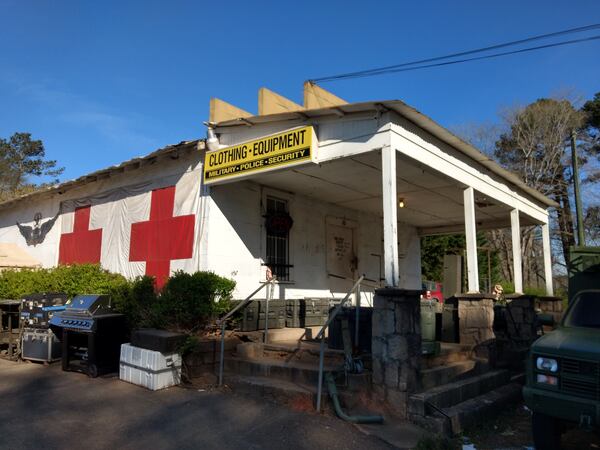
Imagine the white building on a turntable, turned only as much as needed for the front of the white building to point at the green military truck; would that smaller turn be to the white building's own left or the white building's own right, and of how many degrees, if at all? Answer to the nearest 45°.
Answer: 0° — it already faces it

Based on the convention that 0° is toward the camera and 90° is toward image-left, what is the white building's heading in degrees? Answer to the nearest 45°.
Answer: approximately 315°

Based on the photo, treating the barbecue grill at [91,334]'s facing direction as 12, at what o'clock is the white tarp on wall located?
The white tarp on wall is roughly at 5 o'clock from the barbecue grill.

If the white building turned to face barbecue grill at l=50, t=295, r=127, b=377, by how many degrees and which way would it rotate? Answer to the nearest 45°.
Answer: approximately 90° to its right

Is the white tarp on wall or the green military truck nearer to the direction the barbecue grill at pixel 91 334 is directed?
the green military truck

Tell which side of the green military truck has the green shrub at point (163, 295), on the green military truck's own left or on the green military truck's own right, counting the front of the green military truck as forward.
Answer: on the green military truck's own right

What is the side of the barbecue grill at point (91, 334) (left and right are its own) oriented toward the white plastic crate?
left

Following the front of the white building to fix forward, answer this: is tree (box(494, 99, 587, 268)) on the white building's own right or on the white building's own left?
on the white building's own left

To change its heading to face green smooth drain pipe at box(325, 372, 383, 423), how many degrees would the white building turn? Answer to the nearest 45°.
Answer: approximately 45° to its right

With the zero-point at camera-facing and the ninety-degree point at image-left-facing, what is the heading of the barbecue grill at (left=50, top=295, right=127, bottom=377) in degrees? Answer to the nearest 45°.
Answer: approximately 45°

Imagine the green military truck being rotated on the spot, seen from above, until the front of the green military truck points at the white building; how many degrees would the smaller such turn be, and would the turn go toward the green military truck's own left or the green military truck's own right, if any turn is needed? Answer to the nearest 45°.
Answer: approximately 90° to the green military truck's own right

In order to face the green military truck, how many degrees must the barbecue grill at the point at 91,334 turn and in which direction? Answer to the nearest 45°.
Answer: approximately 90° to its left

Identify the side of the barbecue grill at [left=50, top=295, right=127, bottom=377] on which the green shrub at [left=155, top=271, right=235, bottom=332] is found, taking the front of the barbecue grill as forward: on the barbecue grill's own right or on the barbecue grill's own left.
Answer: on the barbecue grill's own left

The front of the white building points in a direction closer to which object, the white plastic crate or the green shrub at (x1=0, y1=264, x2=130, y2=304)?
the white plastic crate
